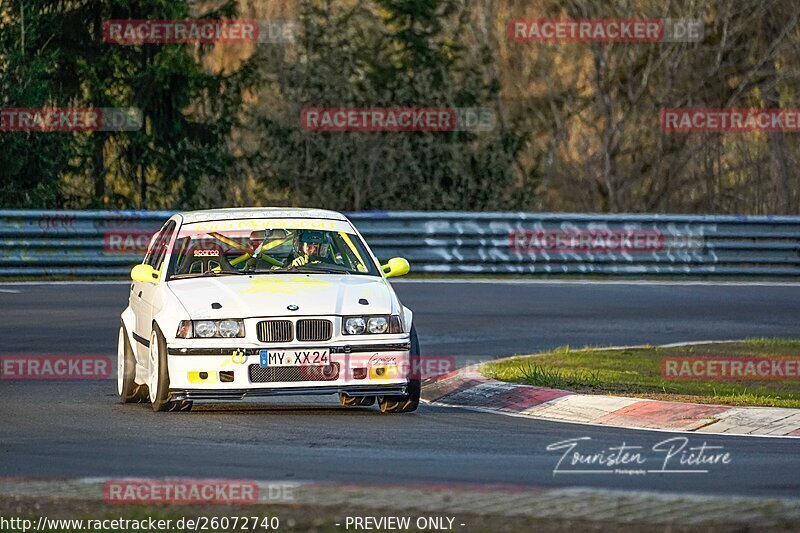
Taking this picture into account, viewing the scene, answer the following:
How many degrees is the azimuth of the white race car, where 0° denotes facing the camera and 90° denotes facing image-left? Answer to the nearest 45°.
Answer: approximately 0°

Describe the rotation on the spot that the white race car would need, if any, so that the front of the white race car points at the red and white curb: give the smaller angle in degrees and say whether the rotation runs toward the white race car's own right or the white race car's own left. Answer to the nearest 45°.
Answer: approximately 90° to the white race car's own left

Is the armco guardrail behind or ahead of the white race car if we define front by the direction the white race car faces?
behind

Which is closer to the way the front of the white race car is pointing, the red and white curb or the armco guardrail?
the red and white curb
